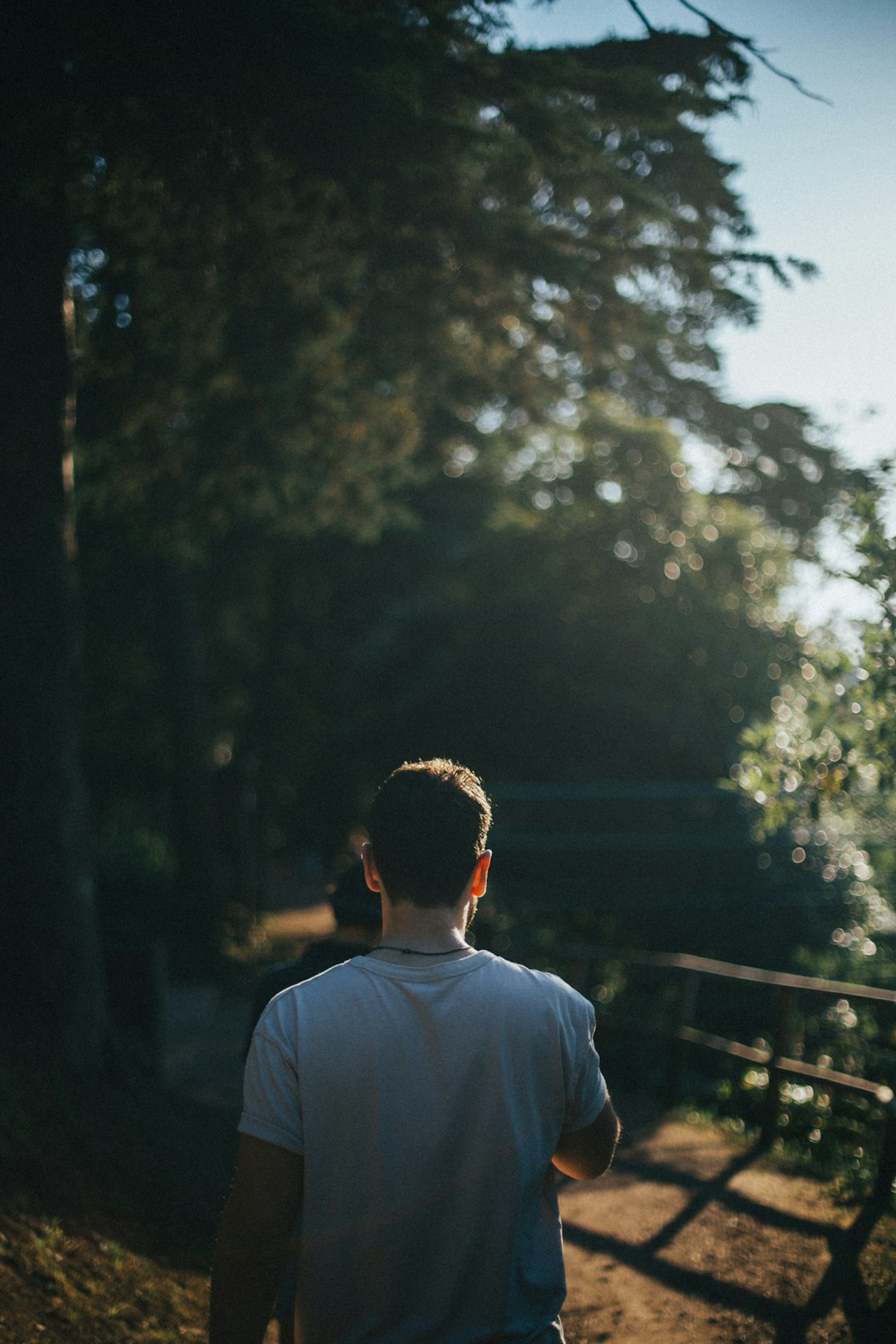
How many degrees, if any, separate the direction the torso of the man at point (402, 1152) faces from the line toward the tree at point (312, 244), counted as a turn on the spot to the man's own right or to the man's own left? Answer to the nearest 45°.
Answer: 0° — they already face it

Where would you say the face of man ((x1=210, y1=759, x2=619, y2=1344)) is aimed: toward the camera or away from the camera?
away from the camera

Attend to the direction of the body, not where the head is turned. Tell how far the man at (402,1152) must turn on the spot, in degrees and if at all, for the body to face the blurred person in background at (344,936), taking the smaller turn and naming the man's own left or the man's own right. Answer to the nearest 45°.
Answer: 0° — they already face them

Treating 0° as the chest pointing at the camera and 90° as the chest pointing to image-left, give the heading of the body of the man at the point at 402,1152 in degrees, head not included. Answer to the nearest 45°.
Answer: approximately 180°
